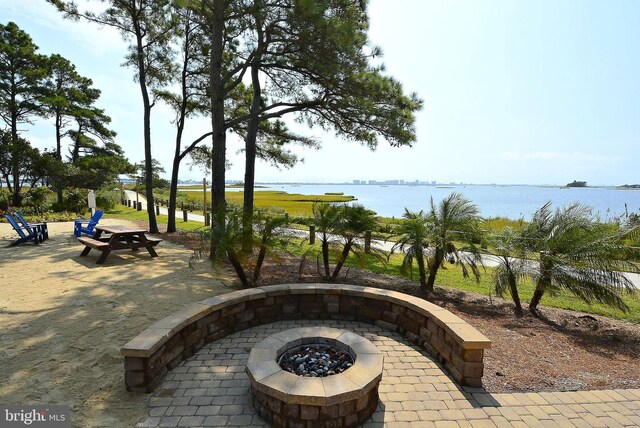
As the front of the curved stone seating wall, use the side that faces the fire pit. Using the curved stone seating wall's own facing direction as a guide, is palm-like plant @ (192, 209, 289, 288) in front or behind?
behind

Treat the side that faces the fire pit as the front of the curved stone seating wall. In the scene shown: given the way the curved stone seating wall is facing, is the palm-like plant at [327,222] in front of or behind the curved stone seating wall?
behind

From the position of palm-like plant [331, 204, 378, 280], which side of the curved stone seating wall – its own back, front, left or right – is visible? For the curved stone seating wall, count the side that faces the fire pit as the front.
back

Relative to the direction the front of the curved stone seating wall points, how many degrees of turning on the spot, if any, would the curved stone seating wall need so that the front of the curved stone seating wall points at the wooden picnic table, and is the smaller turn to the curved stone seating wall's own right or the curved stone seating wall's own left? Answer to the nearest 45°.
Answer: approximately 135° to the curved stone seating wall's own right

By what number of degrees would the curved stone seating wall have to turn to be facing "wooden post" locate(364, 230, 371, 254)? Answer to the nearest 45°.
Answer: approximately 135° to its left

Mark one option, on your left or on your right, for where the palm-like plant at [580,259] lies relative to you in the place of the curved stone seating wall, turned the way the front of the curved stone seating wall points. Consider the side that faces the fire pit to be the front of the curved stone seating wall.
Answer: on your left

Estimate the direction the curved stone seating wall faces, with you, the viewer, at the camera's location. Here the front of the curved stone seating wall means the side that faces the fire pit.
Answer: facing the viewer

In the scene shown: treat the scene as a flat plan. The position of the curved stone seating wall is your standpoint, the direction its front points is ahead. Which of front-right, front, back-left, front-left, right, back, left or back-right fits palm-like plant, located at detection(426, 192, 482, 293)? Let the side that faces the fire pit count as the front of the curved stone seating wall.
back-left
